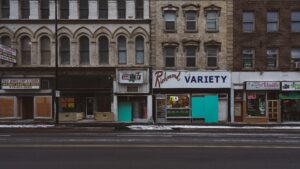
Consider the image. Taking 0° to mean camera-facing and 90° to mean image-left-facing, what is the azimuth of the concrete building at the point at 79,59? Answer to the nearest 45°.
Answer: approximately 0°
